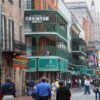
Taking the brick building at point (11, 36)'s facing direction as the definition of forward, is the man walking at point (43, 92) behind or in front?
in front

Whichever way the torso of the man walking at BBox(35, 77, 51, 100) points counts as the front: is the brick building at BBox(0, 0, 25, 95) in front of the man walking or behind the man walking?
in front

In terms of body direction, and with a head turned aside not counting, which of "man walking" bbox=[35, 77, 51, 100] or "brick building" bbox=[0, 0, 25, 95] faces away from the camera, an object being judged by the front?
the man walking

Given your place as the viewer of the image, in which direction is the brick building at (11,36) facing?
facing the viewer and to the right of the viewer

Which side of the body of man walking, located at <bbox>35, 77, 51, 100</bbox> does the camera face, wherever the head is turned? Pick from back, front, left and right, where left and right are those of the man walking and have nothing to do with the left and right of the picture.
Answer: back

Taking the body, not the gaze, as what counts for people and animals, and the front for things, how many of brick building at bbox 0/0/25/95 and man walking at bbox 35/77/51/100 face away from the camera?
1
